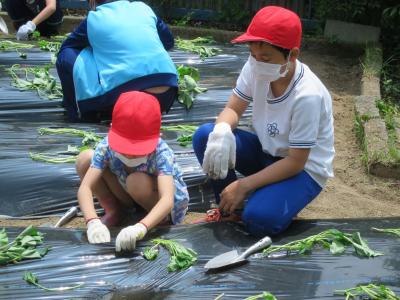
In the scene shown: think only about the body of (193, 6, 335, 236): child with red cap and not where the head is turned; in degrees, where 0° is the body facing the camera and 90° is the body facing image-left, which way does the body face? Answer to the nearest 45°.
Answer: approximately 45°

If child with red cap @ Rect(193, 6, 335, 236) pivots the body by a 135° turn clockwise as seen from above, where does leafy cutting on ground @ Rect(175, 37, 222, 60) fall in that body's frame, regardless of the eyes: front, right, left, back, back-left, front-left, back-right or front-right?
front

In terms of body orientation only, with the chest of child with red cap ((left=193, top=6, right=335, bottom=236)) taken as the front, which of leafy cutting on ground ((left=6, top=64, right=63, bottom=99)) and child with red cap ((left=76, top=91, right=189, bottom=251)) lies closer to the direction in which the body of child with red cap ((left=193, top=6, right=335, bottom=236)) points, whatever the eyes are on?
the child with red cap

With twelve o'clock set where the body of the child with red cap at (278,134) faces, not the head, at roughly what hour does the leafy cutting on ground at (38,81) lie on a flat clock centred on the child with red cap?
The leafy cutting on ground is roughly at 3 o'clock from the child with red cap.

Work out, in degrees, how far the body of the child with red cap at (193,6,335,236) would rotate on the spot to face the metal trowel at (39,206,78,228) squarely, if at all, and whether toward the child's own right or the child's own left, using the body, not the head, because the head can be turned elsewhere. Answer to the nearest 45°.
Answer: approximately 45° to the child's own right

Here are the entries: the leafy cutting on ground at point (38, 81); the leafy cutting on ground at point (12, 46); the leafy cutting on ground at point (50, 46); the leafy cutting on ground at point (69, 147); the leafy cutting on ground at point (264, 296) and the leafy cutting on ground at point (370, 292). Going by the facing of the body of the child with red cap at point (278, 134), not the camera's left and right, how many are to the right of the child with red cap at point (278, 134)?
4

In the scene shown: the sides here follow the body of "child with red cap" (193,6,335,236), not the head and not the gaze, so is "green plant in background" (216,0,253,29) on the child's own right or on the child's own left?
on the child's own right

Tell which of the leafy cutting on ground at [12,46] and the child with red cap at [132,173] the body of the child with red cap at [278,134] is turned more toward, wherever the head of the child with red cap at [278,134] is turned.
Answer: the child with red cap

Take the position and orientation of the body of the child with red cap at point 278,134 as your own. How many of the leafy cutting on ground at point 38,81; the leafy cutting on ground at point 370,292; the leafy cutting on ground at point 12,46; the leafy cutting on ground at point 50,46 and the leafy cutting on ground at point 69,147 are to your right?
4

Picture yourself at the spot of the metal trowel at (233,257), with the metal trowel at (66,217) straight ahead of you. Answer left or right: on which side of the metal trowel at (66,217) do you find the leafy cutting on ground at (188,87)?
right
